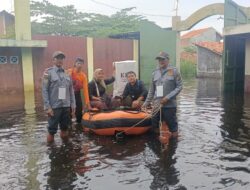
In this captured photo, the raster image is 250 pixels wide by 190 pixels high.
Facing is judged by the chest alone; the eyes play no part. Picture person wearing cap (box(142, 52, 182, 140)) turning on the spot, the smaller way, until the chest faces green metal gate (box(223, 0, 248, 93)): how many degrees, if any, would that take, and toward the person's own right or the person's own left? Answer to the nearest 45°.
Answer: approximately 135° to the person's own left

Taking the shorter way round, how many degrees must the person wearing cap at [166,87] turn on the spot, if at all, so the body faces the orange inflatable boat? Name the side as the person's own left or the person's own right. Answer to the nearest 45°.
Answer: approximately 90° to the person's own right

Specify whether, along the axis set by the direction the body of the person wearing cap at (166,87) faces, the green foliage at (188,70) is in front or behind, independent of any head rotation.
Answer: behind

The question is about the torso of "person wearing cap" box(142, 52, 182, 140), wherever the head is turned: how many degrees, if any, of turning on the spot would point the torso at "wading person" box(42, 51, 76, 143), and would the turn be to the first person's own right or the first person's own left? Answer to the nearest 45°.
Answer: approximately 45° to the first person's own right

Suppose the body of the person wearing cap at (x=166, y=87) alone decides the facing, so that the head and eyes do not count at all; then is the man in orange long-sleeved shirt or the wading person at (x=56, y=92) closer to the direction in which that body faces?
the wading person

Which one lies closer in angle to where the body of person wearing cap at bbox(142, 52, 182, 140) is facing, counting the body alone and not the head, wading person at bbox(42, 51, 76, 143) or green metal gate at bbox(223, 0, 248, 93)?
the wading person

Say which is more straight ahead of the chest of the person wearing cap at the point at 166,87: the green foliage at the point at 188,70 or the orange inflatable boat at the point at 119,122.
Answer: the orange inflatable boat

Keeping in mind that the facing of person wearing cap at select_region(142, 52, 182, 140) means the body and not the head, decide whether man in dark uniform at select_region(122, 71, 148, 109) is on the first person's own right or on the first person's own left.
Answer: on the first person's own right

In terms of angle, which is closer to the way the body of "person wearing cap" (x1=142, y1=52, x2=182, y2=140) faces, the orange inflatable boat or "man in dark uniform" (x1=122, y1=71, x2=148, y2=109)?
the orange inflatable boat

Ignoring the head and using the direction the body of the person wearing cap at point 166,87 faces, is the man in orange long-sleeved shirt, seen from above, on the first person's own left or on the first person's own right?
on the first person's own right

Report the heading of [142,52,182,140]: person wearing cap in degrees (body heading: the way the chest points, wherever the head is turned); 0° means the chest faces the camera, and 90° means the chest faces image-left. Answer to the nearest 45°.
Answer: approximately 45°
